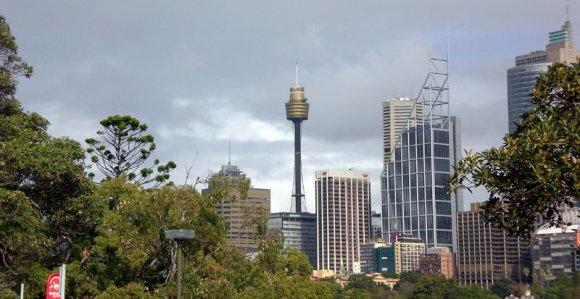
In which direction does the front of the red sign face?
toward the camera

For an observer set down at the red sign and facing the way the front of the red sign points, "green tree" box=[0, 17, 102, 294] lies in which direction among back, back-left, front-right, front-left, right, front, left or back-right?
back
